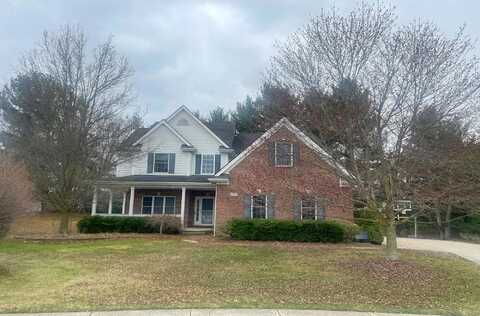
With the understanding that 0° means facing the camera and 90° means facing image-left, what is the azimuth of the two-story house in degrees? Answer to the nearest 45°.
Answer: approximately 0°

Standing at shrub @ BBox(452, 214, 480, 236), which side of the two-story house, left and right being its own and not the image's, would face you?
left

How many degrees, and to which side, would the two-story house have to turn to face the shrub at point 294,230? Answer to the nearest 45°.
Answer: approximately 45° to its left

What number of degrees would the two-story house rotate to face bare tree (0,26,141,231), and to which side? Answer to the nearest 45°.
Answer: approximately 45° to its right
